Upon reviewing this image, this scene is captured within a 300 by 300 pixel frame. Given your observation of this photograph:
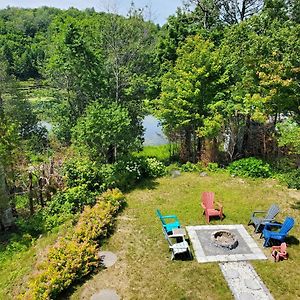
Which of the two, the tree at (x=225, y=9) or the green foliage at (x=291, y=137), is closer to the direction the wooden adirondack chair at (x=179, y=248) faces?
the green foliage

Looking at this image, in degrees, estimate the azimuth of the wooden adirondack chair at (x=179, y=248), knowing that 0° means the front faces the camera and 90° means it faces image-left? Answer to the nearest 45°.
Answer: approximately 270°

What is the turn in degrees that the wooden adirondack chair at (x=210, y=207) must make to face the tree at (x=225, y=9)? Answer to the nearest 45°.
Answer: approximately 135° to its left

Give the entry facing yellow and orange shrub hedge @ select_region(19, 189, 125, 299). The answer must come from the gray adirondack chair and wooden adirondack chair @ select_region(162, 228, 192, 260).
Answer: the gray adirondack chair

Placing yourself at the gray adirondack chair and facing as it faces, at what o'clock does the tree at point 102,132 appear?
The tree is roughly at 2 o'clock from the gray adirondack chair.

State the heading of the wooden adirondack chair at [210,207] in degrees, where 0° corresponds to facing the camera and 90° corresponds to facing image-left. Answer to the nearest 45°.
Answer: approximately 315°

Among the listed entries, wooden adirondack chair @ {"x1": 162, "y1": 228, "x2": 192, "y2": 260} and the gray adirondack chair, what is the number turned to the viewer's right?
1

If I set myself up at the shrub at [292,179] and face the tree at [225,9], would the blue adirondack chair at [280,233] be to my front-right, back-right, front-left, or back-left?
back-left

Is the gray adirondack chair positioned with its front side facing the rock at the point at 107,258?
yes

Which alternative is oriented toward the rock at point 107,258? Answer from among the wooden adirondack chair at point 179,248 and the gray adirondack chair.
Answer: the gray adirondack chair

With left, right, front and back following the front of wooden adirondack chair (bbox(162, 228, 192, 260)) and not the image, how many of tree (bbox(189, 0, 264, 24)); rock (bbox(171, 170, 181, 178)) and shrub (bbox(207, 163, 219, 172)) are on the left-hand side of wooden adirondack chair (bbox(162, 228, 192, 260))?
3

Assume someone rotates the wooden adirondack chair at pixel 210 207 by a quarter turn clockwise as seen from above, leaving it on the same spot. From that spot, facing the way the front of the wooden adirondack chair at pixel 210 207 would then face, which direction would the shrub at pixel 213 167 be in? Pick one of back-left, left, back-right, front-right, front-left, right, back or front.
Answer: back-right

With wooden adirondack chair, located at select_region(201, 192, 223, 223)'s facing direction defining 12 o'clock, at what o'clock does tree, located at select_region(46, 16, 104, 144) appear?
The tree is roughly at 6 o'clock from the wooden adirondack chair.

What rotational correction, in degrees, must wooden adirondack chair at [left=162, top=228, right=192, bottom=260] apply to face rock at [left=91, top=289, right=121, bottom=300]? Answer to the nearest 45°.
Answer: approximately 135° to its right

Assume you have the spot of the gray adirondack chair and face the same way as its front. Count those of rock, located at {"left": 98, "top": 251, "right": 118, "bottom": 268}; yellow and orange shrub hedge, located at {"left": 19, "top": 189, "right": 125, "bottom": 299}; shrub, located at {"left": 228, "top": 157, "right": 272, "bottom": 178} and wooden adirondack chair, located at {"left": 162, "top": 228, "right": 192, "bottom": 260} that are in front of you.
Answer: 3
